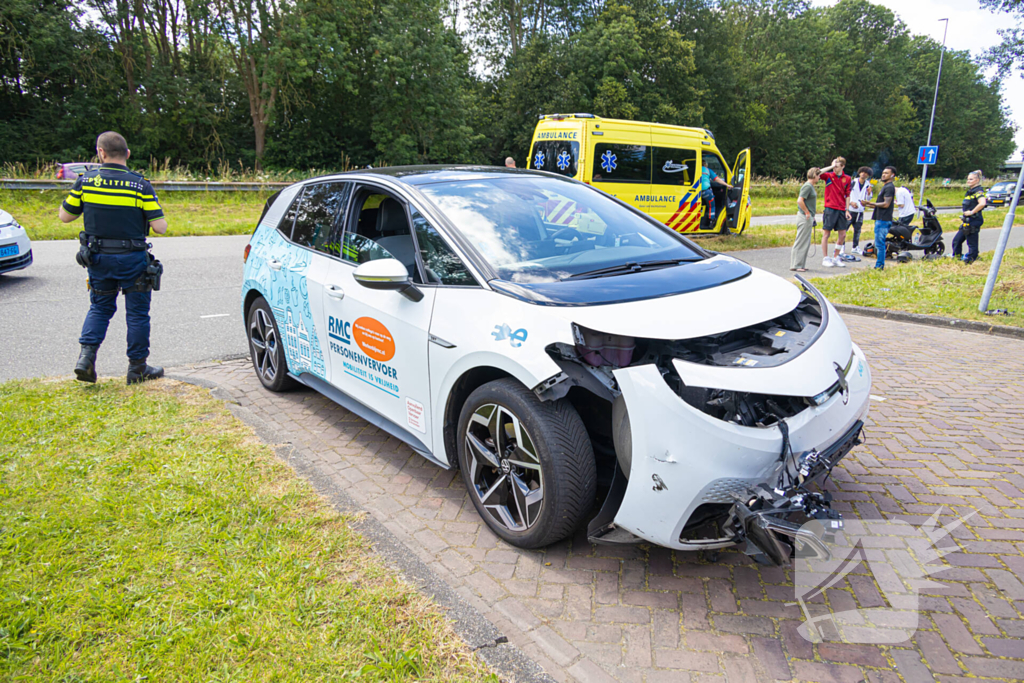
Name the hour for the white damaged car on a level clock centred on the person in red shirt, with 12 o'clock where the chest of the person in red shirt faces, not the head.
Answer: The white damaged car is roughly at 12 o'clock from the person in red shirt.

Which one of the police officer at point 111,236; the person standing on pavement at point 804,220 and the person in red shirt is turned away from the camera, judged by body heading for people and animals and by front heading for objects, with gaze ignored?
the police officer

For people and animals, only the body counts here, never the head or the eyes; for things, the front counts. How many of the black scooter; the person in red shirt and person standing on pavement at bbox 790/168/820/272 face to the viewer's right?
2

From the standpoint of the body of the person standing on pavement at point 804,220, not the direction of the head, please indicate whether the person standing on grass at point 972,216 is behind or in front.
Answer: in front

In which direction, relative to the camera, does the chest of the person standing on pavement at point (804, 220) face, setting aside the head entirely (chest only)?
to the viewer's right

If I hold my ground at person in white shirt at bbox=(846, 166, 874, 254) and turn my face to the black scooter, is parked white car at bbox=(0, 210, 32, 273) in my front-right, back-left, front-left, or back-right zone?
back-right

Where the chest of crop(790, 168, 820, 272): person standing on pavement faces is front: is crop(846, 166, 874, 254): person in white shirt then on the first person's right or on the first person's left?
on the first person's left

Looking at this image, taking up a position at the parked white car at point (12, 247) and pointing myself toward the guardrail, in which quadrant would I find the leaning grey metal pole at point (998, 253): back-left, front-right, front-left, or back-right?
back-right

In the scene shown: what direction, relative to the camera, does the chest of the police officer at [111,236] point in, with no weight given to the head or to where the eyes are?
away from the camera

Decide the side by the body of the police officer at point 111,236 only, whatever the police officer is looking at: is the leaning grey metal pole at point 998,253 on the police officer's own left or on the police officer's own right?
on the police officer's own right

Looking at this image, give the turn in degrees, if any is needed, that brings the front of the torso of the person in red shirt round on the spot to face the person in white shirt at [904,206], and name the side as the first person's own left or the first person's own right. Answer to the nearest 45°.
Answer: approximately 135° to the first person's own left

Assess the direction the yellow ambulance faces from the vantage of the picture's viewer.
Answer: facing away from the viewer and to the right of the viewer

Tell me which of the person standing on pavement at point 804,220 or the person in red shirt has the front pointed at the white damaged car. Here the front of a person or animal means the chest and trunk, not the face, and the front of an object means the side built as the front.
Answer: the person in red shirt

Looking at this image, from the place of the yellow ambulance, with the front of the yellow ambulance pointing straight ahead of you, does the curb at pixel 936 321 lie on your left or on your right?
on your right

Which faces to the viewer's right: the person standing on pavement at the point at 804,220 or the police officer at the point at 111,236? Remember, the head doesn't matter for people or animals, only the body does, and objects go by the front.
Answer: the person standing on pavement

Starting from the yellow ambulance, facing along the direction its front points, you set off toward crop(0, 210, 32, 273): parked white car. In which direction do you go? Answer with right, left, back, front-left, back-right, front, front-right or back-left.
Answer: back
